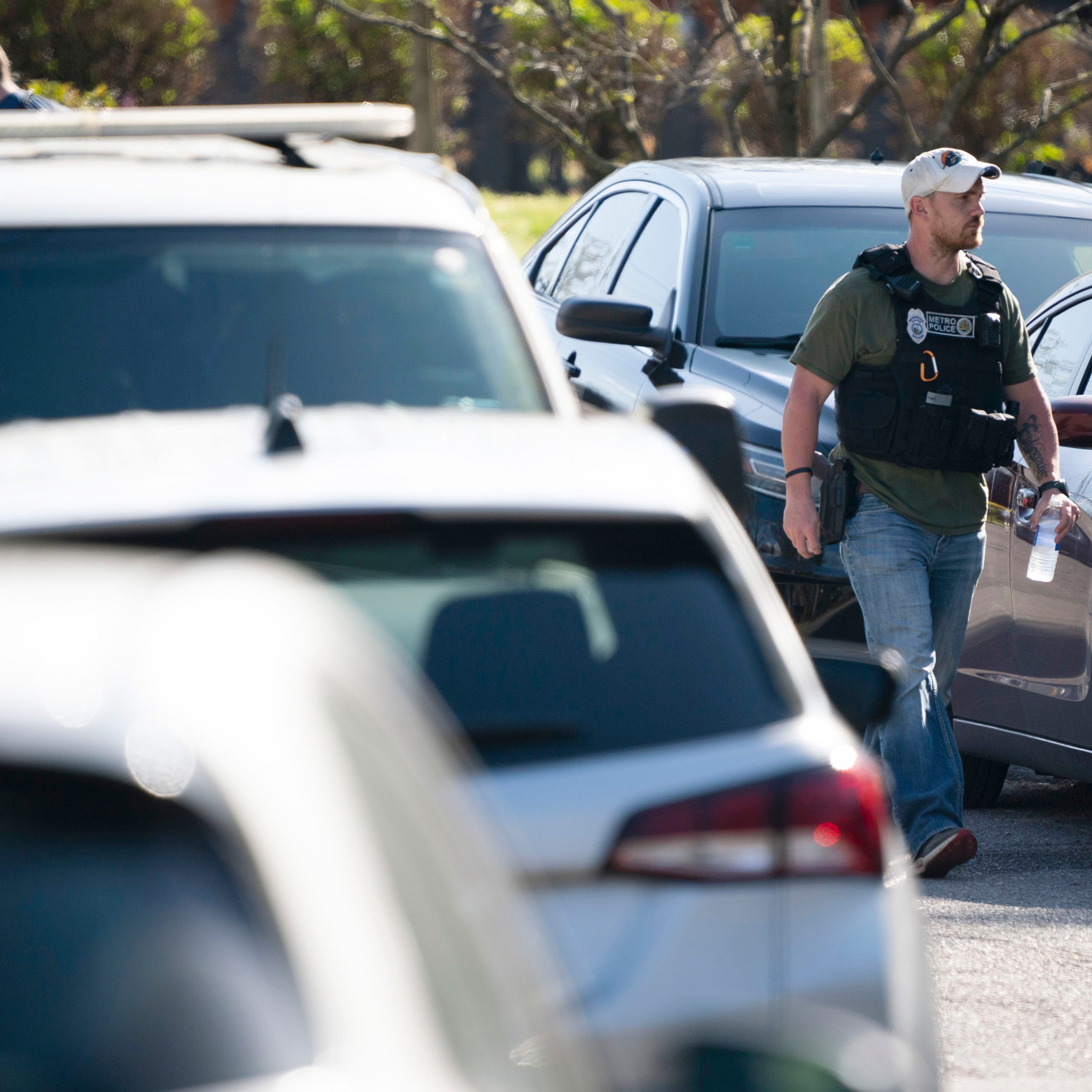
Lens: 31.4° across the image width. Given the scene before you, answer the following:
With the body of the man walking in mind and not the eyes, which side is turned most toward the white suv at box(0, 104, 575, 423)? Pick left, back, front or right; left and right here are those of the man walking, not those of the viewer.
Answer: right

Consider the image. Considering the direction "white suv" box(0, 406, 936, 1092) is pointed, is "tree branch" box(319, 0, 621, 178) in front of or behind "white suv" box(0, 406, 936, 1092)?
in front

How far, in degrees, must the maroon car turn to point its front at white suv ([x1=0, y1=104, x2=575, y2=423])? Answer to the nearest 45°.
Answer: approximately 90° to its right

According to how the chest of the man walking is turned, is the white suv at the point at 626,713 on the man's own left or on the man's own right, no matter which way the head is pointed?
on the man's own right

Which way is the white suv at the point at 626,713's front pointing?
away from the camera

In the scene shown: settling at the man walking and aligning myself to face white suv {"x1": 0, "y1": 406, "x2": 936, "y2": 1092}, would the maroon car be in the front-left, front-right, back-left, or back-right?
back-left

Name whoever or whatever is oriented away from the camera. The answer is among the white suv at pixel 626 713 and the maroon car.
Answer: the white suv

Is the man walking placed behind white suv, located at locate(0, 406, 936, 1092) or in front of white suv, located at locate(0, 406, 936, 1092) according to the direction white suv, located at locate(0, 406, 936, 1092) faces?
in front

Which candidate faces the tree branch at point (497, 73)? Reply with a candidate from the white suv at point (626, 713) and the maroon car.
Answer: the white suv
